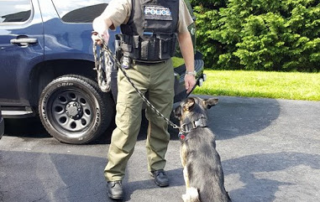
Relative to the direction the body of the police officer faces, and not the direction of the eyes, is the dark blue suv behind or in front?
behind

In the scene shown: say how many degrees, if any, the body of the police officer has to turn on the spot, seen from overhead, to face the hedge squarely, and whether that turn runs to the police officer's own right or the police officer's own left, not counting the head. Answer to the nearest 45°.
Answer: approximately 135° to the police officer's own left

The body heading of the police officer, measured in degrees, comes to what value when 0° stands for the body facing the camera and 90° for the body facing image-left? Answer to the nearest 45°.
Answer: approximately 0°
